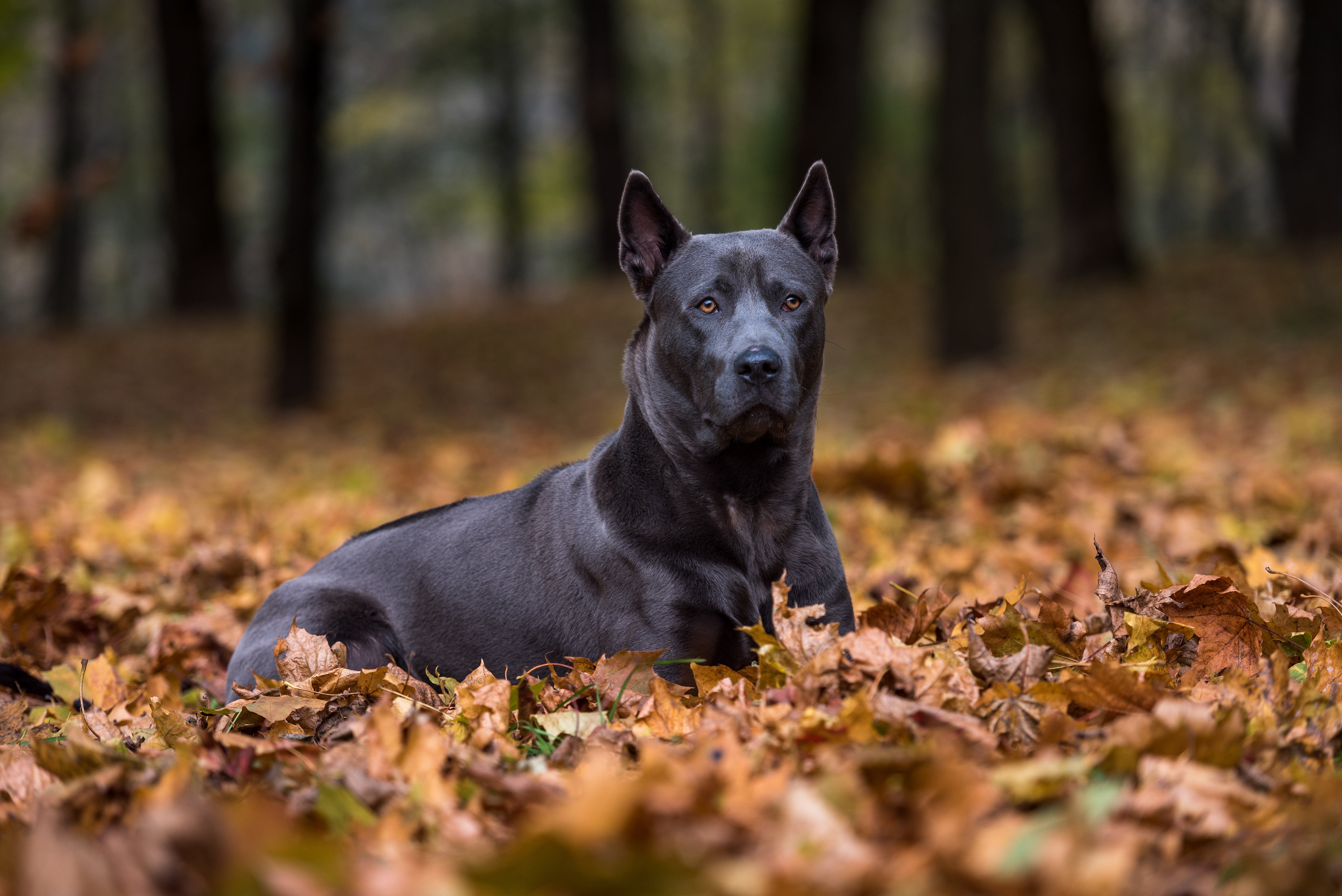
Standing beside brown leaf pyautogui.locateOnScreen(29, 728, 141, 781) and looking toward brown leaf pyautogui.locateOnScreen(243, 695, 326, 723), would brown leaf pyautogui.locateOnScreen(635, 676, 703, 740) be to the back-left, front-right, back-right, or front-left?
front-right

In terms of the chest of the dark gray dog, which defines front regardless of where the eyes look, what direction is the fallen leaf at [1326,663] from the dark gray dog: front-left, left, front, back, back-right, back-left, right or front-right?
front

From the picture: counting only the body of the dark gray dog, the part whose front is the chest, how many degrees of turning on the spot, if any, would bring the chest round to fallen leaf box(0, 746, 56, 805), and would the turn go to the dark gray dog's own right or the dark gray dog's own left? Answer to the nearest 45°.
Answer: approximately 90° to the dark gray dog's own right

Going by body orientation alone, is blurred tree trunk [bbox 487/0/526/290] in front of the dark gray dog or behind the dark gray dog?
behind

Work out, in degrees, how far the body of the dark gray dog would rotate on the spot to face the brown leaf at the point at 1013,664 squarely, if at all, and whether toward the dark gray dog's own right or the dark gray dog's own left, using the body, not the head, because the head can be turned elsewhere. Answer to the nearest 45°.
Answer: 0° — it already faces it

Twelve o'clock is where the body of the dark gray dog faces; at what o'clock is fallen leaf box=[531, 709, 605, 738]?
The fallen leaf is roughly at 2 o'clock from the dark gray dog.

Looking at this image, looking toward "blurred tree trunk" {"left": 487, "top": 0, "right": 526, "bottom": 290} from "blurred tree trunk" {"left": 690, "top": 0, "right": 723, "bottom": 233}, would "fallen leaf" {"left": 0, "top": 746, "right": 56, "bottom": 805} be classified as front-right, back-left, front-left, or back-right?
front-left

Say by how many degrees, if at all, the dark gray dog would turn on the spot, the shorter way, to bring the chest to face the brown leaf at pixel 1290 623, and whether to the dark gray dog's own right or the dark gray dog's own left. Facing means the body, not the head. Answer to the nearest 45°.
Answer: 0° — it already faces it

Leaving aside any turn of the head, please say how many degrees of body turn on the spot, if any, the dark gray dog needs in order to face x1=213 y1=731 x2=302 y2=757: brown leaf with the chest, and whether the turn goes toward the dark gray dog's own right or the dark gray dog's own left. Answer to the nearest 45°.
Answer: approximately 90° to the dark gray dog's own right

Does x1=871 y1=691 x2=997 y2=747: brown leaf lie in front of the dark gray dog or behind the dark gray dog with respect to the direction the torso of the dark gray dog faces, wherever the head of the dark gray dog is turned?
in front

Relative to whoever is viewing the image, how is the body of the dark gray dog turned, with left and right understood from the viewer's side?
facing the viewer and to the right of the viewer

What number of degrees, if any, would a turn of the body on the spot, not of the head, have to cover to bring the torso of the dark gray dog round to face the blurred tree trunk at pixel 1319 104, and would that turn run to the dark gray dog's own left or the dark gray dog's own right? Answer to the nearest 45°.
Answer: approximately 90° to the dark gray dog's own left

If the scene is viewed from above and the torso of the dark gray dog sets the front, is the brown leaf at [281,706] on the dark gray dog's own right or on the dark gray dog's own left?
on the dark gray dog's own right

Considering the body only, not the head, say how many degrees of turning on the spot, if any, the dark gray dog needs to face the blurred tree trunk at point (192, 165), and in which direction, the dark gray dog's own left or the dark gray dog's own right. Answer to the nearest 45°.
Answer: approximately 135° to the dark gray dog's own left

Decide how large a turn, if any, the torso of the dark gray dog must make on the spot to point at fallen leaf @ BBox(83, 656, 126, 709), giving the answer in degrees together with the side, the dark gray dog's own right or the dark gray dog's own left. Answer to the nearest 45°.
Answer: approximately 135° to the dark gray dog's own right
